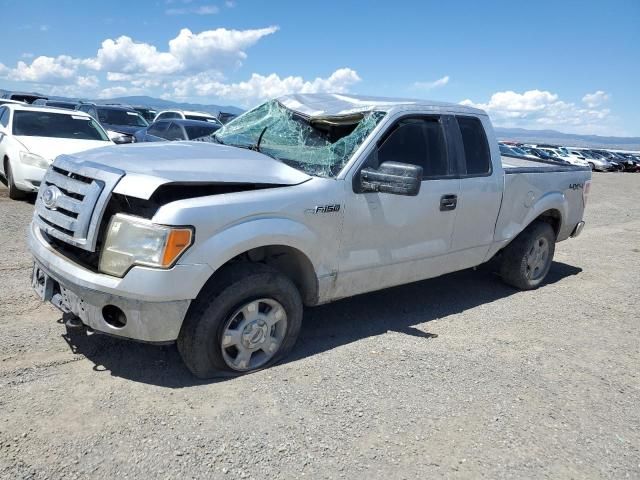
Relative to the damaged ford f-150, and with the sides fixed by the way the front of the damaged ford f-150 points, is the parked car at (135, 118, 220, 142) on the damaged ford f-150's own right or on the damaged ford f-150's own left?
on the damaged ford f-150's own right

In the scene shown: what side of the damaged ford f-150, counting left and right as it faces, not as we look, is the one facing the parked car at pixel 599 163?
back

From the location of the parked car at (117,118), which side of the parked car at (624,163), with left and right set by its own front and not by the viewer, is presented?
right

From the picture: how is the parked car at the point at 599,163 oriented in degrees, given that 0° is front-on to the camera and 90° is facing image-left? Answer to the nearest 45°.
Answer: approximately 315°
